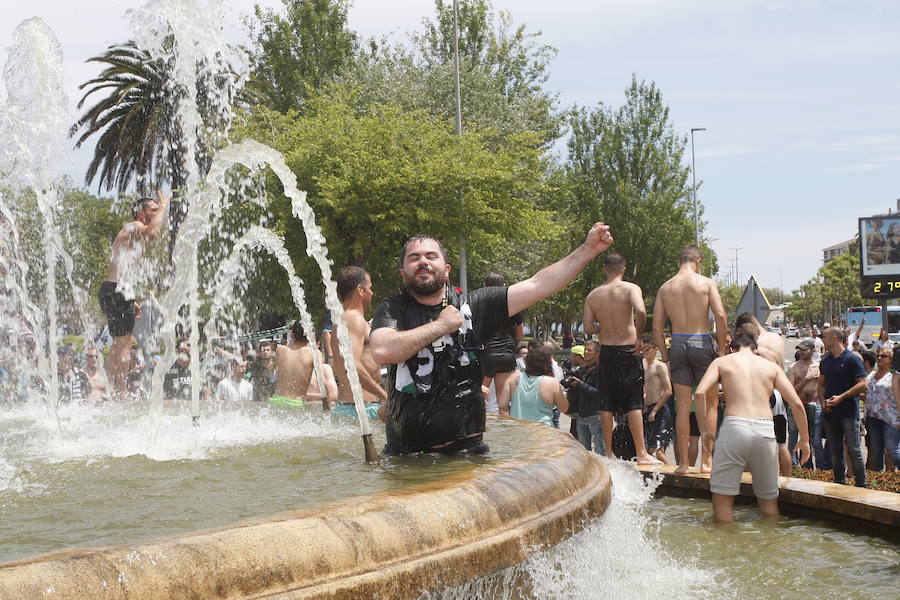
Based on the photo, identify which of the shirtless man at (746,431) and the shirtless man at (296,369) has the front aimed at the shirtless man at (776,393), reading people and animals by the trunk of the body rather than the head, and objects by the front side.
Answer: the shirtless man at (746,431)

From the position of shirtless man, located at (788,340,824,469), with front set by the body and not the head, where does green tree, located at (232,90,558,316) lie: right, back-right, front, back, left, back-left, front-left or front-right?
right

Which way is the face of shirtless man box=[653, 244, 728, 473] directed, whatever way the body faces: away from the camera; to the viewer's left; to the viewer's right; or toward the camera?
away from the camera

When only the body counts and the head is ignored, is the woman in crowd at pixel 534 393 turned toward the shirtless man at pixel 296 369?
no

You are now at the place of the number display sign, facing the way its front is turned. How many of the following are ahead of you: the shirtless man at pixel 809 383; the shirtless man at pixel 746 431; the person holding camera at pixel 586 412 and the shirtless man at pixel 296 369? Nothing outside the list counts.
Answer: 4

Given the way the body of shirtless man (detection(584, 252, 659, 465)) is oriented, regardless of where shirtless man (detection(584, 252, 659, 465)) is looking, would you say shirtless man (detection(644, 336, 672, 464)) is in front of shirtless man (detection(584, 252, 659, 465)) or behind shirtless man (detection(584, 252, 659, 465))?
in front

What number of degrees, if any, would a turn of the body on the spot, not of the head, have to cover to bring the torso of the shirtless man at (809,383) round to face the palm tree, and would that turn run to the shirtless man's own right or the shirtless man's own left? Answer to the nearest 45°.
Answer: approximately 90° to the shirtless man's own right

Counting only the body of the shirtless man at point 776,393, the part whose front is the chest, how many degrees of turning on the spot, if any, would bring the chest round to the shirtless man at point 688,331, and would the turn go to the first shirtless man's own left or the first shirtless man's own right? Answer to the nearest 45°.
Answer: approximately 90° to the first shirtless man's own left

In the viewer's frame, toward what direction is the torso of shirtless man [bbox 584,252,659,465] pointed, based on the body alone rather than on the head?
away from the camera

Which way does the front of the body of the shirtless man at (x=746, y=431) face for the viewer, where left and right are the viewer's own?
facing away from the viewer

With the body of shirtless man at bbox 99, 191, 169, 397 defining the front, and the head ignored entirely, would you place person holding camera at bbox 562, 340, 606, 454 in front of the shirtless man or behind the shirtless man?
in front

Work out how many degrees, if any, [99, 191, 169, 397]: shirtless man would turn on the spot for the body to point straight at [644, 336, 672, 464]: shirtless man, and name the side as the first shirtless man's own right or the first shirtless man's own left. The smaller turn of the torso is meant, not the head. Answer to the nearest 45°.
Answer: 0° — they already face them

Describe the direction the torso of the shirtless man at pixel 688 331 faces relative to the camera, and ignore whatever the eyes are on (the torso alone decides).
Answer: away from the camera

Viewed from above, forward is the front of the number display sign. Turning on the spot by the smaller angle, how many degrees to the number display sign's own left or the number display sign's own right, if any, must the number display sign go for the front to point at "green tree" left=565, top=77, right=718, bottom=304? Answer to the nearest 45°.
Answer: approximately 135° to the number display sign's own right

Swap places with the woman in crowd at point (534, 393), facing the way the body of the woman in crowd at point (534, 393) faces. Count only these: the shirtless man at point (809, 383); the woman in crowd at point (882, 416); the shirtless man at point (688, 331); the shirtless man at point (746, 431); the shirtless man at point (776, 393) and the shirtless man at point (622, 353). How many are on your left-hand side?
0

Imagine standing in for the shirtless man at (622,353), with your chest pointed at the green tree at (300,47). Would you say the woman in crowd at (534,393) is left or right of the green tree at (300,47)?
left

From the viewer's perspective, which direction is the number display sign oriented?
toward the camera

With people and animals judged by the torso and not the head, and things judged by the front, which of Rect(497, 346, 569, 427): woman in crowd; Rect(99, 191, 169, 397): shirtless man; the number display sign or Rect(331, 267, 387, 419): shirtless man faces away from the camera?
the woman in crowd

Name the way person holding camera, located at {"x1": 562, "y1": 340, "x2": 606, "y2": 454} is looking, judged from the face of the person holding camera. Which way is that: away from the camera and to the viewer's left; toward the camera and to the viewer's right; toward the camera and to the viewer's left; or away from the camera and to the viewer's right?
toward the camera and to the viewer's left
